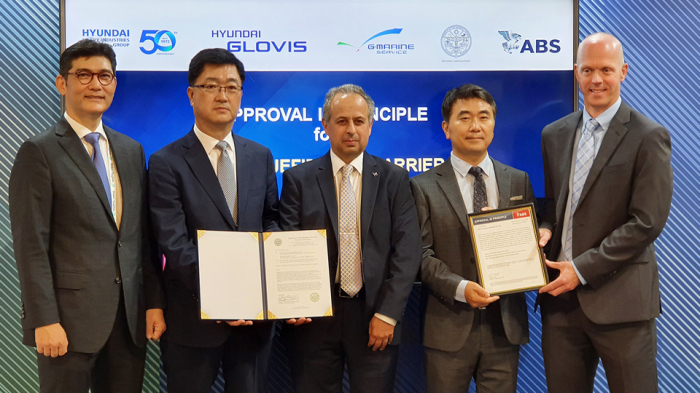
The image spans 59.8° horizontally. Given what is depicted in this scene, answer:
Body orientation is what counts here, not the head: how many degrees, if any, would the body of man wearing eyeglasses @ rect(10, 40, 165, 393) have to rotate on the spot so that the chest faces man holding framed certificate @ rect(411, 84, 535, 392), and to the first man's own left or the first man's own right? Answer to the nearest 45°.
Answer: approximately 45° to the first man's own left

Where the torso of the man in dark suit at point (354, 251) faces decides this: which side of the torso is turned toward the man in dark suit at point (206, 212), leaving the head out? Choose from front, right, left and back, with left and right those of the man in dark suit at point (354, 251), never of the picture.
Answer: right

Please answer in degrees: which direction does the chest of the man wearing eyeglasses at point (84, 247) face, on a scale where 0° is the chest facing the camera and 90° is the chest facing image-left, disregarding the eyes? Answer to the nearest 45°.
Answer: approximately 315°

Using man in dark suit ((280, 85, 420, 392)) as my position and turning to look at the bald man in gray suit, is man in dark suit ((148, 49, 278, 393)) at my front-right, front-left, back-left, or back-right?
back-right

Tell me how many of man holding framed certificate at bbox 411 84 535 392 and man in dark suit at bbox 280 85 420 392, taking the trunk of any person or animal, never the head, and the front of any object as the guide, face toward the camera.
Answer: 2

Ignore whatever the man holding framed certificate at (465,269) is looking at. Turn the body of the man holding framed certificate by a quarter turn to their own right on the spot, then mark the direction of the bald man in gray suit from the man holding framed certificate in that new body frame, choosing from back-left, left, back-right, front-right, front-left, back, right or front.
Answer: back
